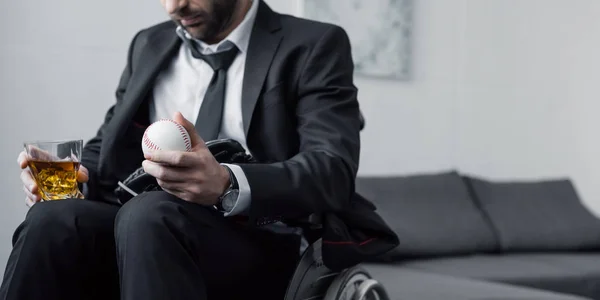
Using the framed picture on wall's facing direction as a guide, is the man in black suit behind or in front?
in front

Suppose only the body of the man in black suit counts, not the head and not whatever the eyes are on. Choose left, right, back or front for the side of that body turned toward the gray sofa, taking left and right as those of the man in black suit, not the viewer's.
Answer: back

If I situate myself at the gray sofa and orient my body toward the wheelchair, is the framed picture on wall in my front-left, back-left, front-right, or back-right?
back-right

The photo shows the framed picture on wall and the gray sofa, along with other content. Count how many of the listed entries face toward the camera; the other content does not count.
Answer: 2

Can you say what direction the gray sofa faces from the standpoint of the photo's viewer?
facing the viewer

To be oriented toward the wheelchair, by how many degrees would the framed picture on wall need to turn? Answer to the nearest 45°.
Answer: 0° — it already faces it

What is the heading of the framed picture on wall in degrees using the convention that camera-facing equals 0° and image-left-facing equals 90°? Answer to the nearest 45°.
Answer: approximately 0°

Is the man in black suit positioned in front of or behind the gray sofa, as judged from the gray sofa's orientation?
in front

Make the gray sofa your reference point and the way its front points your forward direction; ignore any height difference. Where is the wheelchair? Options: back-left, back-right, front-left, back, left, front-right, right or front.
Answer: front

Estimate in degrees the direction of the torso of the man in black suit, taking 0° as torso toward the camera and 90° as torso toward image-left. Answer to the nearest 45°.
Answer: approximately 45°
